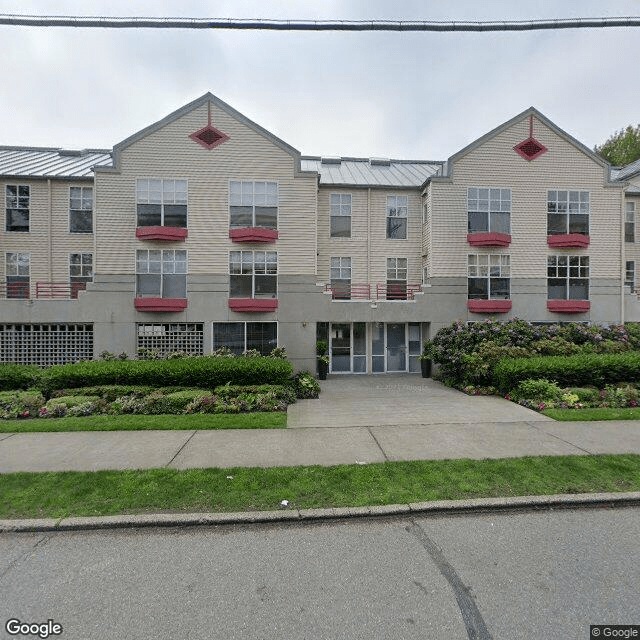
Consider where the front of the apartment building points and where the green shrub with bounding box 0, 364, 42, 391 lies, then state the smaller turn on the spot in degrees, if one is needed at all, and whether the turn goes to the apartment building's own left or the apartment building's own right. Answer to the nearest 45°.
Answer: approximately 45° to the apartment building's own right

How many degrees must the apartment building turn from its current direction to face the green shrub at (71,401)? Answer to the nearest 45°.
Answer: approximately 45° to its right

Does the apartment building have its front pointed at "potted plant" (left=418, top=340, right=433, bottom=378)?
no

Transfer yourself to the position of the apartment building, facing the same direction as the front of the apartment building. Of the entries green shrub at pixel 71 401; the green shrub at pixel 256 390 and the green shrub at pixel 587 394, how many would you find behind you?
0

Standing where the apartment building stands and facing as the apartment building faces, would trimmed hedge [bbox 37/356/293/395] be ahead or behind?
ahead

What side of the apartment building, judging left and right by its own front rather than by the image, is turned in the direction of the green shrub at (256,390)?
front

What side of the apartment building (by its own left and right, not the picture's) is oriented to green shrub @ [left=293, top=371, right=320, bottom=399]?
front

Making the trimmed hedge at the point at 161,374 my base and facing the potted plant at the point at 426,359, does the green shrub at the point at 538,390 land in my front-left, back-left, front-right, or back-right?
front-right

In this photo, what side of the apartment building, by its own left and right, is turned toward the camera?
front
